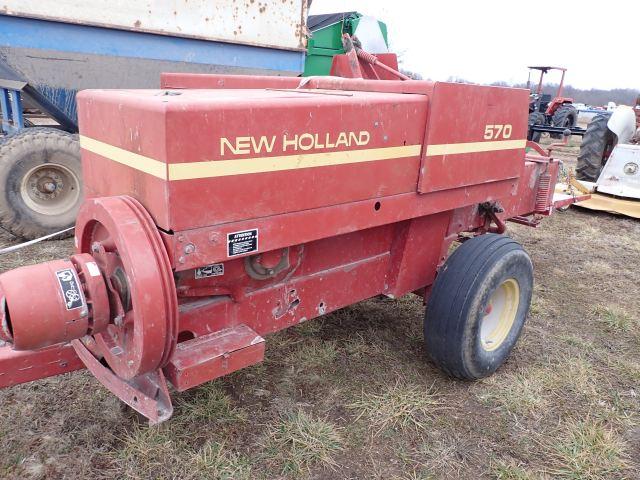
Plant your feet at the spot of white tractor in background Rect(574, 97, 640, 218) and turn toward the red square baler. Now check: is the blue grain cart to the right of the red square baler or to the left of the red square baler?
right

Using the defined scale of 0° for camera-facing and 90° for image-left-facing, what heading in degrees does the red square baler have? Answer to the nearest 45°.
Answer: approximately 45°

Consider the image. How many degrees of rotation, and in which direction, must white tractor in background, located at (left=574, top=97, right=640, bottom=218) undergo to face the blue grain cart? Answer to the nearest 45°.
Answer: approximately 135° to its left

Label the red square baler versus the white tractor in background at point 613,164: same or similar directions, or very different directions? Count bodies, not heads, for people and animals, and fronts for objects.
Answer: very different directions

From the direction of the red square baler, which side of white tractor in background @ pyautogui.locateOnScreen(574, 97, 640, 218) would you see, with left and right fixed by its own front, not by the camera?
back

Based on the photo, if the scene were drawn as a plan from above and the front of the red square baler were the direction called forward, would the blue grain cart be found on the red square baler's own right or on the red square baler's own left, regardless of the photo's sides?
on the red square baler's own right

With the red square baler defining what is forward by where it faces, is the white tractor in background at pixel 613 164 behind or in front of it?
behind
